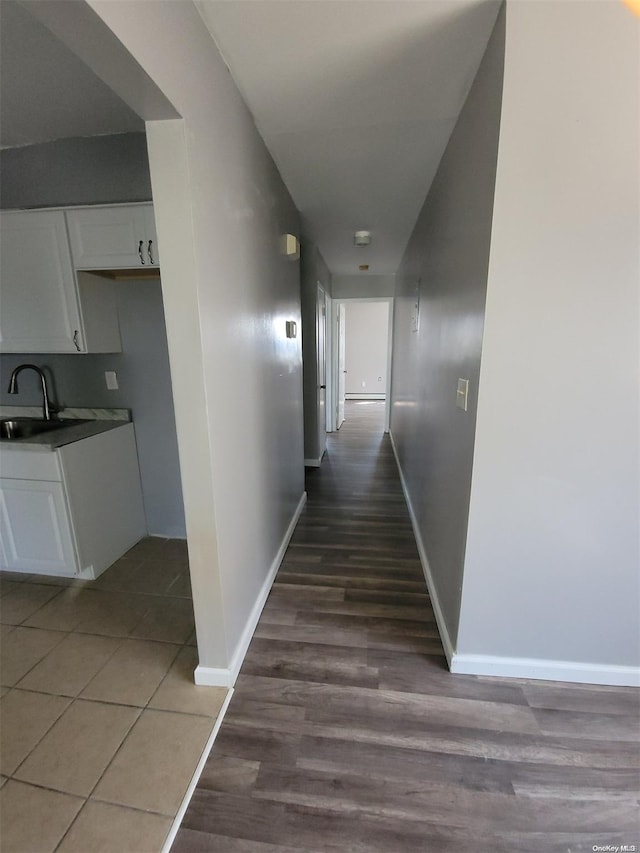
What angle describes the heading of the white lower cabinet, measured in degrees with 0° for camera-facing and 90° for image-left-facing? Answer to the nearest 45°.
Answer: approximately 45°
